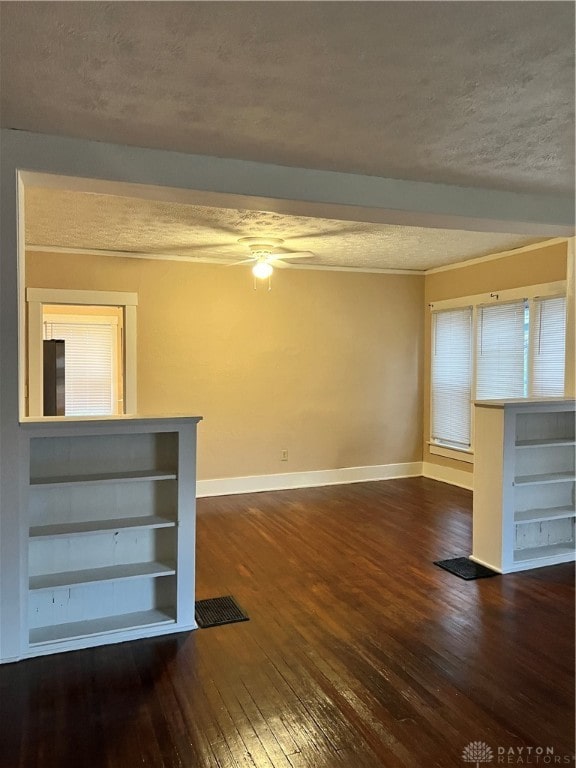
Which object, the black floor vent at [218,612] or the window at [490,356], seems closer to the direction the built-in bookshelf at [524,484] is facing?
the black floor vent

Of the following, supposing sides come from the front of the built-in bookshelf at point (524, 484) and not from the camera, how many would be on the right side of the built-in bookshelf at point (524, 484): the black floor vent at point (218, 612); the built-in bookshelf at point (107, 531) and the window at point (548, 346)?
2

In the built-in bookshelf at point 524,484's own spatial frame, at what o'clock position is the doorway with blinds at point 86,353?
The doorway with blinds is roughly at 5 o'clock from the built-in bookshelf.

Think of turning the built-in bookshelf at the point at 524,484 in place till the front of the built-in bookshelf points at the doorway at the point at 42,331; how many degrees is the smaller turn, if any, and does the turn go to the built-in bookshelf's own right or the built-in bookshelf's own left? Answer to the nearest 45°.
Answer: approximately 135° to the built-in bookshelf's own right

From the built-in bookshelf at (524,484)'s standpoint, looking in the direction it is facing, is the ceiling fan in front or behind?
behind

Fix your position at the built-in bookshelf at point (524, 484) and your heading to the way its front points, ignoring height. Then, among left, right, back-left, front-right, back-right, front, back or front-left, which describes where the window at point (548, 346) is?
back-left

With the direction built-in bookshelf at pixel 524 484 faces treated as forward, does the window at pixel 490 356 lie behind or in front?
behind

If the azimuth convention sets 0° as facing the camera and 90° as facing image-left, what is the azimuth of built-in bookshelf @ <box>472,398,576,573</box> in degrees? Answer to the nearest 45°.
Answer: approximately 315°

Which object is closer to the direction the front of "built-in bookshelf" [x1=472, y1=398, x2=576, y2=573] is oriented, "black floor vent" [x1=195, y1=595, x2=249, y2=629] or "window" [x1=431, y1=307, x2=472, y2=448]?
the black floor vent

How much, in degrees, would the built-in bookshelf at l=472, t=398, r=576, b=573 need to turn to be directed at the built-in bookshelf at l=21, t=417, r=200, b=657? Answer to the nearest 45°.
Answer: approximately 90° to its right

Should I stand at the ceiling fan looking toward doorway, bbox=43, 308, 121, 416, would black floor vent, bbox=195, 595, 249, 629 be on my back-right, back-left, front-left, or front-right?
back-left
